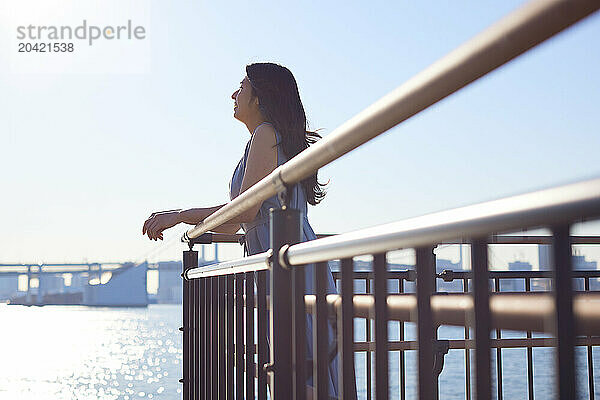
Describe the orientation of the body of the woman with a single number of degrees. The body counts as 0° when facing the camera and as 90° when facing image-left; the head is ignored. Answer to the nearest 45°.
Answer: approximately 90°

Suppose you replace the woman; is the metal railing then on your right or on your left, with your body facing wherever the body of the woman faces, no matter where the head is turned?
on your left

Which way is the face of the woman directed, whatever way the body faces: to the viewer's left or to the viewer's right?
to the viewer's left
